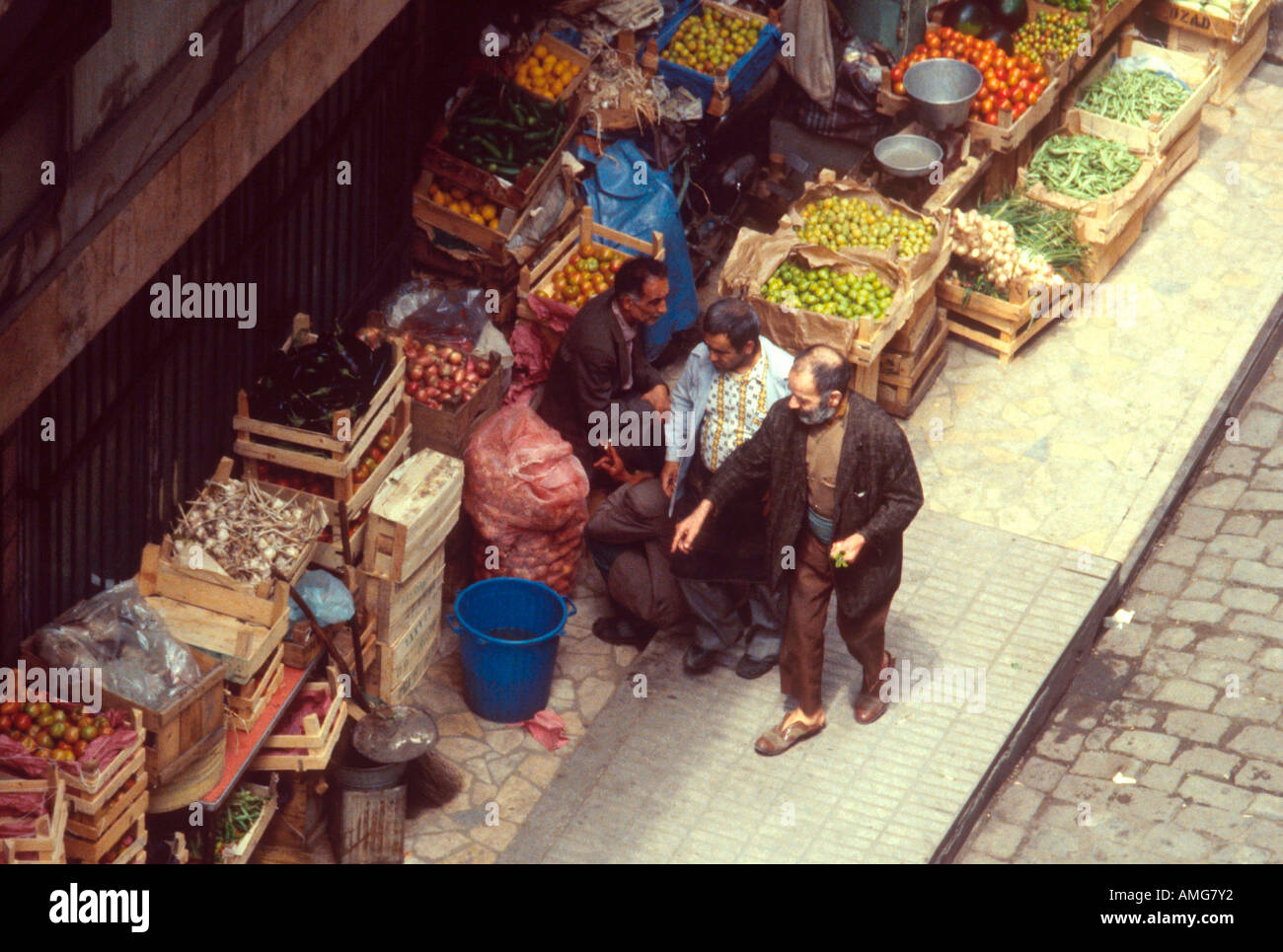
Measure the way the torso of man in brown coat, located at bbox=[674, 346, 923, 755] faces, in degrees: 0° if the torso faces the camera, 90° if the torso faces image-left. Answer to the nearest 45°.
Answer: approximately 45°

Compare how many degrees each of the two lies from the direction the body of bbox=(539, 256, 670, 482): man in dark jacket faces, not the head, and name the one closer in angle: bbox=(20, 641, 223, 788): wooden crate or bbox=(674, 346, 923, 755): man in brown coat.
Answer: the man in brown coat

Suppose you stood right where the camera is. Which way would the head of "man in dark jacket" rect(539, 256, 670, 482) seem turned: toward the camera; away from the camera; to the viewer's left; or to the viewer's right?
to the viewer's right

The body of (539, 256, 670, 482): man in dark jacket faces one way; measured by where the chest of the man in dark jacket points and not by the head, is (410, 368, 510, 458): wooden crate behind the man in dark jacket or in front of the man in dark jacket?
behind

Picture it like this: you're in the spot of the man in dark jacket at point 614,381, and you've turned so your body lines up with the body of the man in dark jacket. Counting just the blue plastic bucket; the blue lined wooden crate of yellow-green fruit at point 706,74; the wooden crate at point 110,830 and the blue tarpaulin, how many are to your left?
2

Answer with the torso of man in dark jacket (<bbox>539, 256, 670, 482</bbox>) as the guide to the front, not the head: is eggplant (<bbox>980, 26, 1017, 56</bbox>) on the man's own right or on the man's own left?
on the man's own left

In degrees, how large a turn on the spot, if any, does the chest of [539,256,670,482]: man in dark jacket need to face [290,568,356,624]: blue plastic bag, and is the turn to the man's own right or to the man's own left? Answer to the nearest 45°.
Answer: approximately 135° to the man's own right

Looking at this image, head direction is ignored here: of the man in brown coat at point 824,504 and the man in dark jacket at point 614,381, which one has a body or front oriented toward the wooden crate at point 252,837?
the man in brown coat

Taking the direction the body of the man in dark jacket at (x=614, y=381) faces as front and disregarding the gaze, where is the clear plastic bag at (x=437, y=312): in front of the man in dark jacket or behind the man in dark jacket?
behind

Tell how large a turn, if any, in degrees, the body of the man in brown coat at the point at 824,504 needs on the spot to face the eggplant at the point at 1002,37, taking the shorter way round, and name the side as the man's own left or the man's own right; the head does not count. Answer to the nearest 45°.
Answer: approximately 135° to the man's own right
